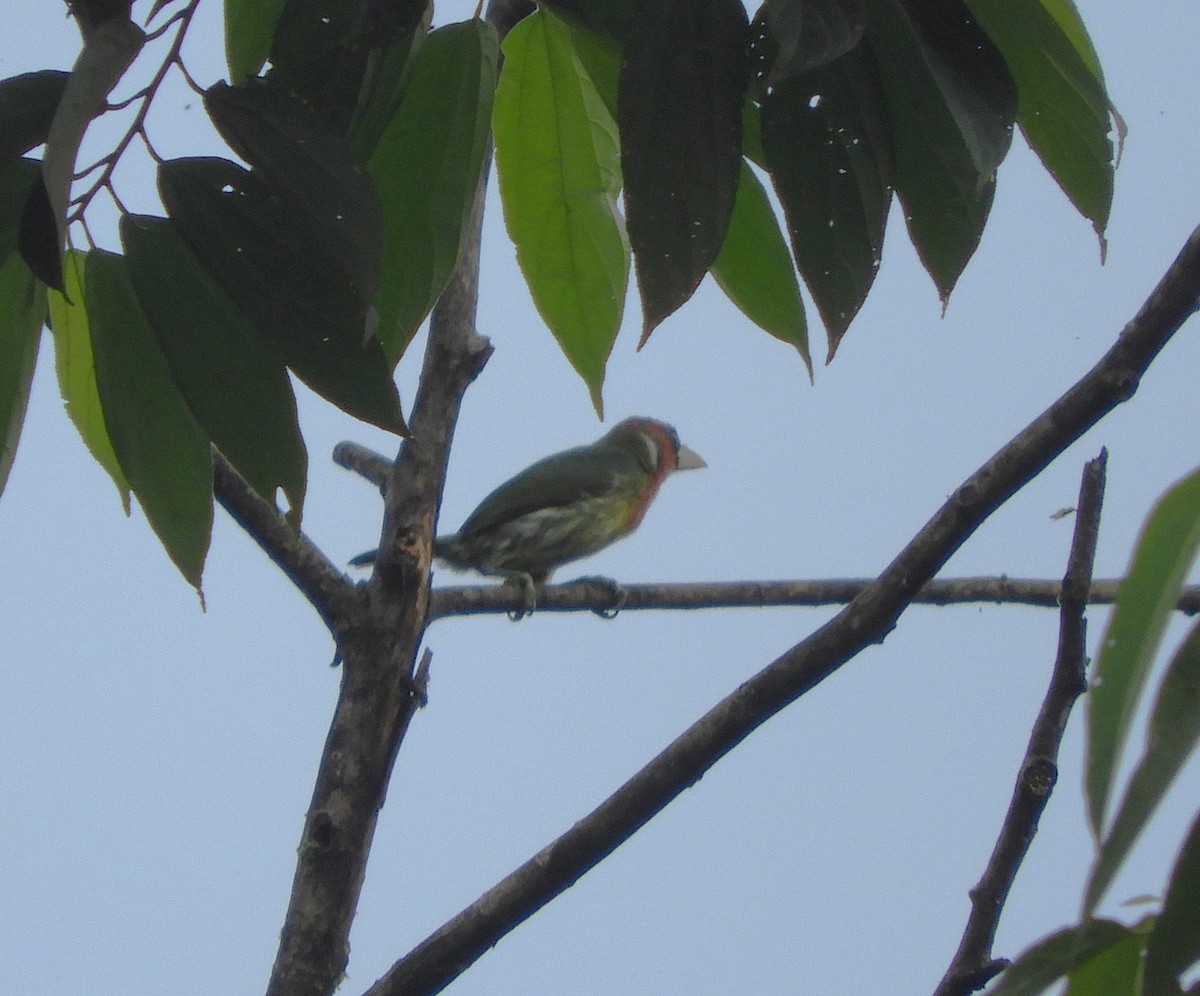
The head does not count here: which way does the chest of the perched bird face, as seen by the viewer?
to the viewer's right

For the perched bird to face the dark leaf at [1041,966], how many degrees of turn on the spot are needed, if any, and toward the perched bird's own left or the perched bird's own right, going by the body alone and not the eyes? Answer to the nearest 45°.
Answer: approximately 90° to the perched bird's own right
